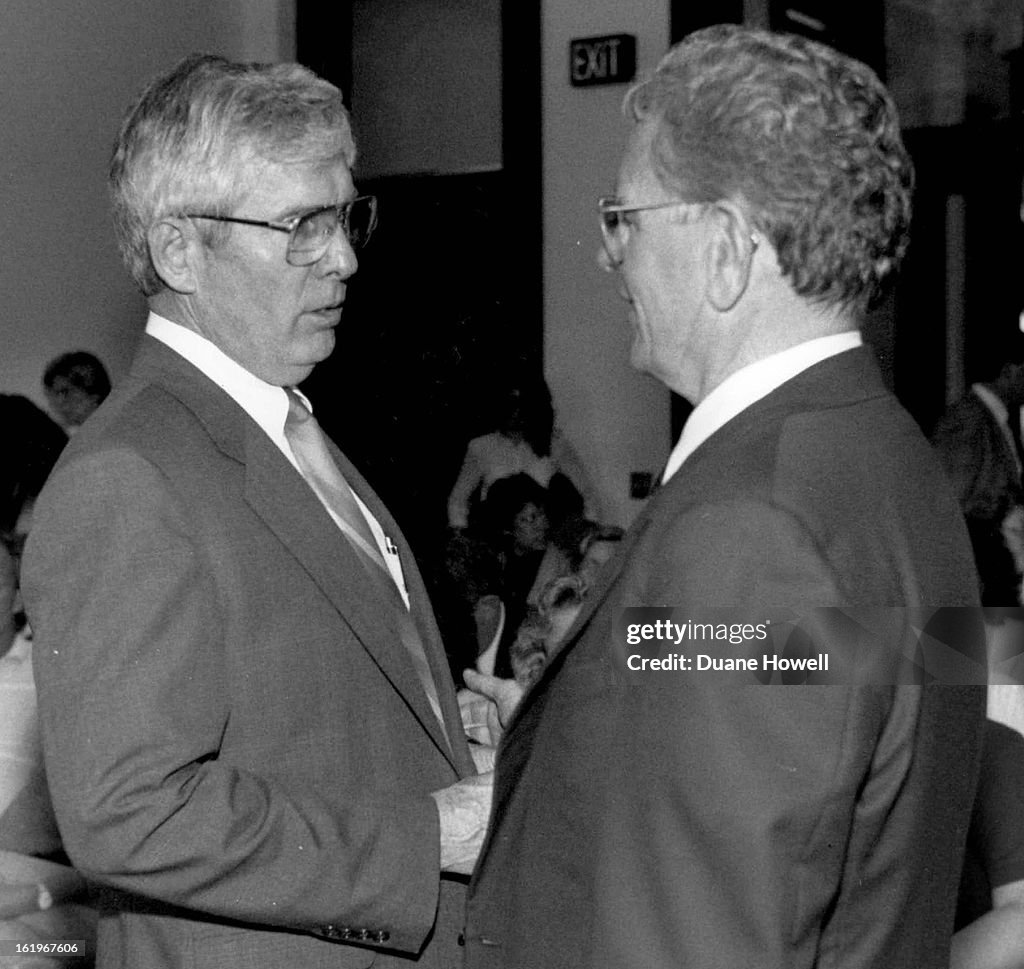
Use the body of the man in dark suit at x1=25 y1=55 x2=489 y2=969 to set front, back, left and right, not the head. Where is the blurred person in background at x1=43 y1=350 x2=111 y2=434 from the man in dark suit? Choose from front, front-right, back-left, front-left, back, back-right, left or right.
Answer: back-left

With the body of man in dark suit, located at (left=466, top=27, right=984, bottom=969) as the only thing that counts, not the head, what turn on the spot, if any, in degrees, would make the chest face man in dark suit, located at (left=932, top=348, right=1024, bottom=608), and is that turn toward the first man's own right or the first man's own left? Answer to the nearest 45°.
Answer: approximately 45° to the first man's own right

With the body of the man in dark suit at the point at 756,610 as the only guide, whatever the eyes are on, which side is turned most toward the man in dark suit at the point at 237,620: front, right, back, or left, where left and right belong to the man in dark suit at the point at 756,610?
front

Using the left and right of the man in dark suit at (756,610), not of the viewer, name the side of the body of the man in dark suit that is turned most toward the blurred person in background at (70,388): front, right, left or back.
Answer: front

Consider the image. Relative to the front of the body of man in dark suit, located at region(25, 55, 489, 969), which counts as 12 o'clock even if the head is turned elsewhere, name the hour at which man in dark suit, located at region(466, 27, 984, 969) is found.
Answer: man in dark suit, located at region(466, 27, 984, 969) is roughly at 12 o'clock from man in dark suit, located at region(25, 55, 489, 969).

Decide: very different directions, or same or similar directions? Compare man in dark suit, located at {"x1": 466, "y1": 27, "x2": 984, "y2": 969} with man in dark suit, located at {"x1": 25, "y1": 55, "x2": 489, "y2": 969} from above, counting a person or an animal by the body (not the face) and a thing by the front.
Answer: very different directions

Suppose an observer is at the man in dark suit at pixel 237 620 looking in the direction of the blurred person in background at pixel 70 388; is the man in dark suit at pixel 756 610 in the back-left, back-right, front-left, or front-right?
back-right

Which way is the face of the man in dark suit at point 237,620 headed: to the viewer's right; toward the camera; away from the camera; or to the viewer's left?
to the viewer's right

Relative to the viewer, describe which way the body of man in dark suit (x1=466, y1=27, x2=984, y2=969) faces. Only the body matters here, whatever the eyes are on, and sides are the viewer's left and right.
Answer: facing away from the viewer and to the left of the viewer

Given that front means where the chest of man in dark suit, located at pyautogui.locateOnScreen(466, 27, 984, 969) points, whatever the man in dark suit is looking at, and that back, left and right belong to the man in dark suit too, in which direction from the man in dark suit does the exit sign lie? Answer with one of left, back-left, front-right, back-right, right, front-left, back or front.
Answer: front-right
